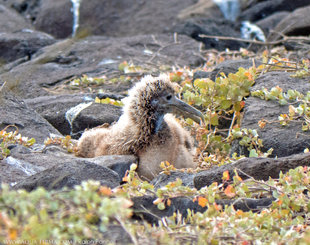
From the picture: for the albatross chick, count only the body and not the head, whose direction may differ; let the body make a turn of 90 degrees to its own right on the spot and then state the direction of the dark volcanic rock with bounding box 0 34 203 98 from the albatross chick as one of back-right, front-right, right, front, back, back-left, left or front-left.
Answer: back-right

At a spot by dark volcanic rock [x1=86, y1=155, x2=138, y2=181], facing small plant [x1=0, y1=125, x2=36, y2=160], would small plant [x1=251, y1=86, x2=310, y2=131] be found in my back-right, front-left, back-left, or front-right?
back-right

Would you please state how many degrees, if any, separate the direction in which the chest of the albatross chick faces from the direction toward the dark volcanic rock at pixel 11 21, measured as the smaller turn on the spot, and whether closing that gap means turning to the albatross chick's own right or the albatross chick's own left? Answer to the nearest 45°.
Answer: approximately 135° to the albatross chick's own left

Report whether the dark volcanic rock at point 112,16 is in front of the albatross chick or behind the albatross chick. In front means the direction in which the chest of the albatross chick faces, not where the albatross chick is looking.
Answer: behind

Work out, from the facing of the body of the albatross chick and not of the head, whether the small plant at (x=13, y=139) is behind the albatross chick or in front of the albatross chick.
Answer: behind

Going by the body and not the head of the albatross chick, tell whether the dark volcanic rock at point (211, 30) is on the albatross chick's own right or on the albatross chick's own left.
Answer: on the albatross chick's own left

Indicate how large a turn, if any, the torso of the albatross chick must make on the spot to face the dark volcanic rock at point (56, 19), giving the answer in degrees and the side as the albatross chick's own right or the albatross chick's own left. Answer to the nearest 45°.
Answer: approximately 135° to the albatross chick's own left

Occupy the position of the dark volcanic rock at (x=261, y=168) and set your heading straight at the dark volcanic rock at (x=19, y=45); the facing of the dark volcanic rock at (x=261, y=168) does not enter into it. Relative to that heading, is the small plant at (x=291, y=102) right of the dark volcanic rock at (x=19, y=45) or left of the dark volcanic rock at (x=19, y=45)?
right

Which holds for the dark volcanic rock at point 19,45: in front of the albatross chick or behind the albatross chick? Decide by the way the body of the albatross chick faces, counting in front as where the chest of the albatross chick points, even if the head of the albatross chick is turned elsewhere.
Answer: behind

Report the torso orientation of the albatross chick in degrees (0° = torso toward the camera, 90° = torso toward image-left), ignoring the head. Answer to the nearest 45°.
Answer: approximately 315°

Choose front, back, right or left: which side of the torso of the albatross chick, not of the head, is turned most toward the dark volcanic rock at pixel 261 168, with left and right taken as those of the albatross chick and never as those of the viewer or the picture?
front
